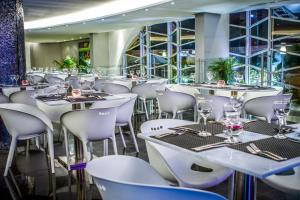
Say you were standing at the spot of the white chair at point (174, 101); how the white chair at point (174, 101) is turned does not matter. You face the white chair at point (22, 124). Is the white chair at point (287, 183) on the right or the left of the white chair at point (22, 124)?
left

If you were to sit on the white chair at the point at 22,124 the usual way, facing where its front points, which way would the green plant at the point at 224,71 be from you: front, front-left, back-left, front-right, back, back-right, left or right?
front

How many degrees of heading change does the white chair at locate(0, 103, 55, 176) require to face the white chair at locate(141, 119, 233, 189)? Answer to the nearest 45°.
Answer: approximately 90° to its right

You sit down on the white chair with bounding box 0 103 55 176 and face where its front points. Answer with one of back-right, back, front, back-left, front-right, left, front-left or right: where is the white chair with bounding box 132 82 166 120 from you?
front

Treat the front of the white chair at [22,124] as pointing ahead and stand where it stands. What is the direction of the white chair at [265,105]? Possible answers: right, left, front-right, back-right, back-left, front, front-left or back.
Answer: front-right

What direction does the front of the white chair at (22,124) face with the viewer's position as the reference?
facing away from the viewer and to the right of the viewer

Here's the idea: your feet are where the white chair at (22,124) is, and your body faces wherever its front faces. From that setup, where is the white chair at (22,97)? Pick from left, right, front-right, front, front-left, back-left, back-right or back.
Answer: front-left

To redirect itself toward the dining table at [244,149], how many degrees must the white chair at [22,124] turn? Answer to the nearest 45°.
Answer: approximately 90° to its right

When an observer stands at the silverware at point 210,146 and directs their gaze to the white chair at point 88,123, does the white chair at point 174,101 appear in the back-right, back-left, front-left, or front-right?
front-right

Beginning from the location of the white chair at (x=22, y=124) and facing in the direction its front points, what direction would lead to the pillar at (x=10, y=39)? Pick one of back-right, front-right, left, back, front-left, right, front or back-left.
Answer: front-left

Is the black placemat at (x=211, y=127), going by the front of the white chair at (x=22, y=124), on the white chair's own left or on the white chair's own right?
on the white chair's own right

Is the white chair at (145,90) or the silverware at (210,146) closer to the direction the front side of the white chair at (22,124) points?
the white chair

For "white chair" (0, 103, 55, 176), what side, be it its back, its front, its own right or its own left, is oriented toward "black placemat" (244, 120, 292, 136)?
right

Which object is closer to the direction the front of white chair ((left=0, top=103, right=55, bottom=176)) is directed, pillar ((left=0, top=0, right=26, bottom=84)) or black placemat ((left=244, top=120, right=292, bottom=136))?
the pillar
